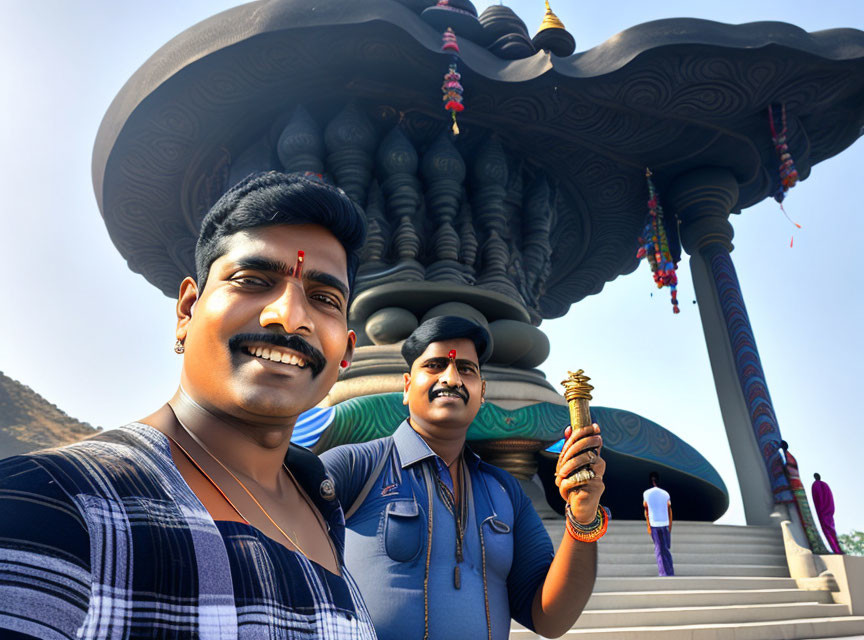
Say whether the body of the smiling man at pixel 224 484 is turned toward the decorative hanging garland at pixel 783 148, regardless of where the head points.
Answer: no

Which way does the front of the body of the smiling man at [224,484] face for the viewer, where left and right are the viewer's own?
facing the viewer and to the right of the viewer

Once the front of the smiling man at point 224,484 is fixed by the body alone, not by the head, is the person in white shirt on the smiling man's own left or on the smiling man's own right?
on the smiling man's own left

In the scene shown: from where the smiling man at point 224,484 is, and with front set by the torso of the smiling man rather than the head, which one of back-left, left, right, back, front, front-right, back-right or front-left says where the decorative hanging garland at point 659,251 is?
left

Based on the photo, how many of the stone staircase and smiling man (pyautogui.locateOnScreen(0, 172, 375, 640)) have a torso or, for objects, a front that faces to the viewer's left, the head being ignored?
0

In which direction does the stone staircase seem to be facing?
toward the camera

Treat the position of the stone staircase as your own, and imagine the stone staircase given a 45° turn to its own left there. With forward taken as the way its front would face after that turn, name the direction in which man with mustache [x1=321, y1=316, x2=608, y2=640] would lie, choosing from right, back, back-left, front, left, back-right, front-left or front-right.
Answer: front-right

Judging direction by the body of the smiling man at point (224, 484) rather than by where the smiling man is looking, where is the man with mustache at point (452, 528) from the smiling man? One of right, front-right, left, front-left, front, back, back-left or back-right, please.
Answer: left

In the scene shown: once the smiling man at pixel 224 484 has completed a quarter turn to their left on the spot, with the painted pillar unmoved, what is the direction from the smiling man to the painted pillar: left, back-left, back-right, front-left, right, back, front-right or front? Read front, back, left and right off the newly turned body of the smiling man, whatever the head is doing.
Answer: front

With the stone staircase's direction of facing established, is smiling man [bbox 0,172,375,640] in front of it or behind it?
in front
